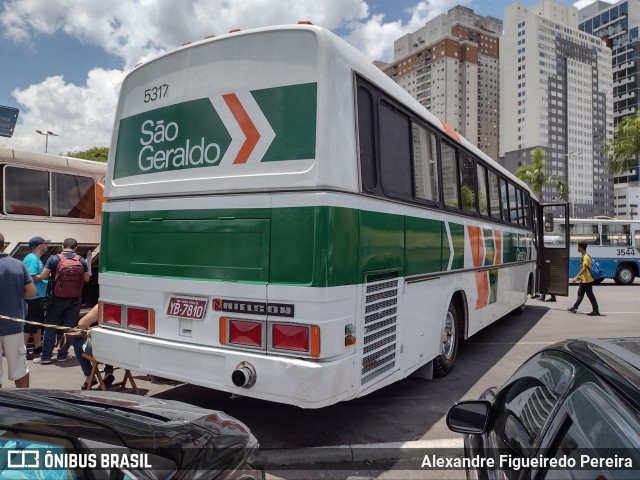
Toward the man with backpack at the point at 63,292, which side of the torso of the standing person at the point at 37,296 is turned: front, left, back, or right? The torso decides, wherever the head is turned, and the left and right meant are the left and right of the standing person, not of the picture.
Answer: front

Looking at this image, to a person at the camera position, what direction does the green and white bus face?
facing away from the viewer and to the right of the viewer

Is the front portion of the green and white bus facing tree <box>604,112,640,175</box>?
yes

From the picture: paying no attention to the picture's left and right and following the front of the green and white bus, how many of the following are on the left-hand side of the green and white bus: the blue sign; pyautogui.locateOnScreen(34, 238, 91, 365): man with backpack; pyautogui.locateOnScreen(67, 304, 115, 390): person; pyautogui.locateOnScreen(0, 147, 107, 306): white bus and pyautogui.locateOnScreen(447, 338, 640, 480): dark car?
4

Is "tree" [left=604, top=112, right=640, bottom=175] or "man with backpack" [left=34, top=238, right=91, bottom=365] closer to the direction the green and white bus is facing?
the tree

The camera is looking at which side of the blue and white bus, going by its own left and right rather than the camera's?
right
